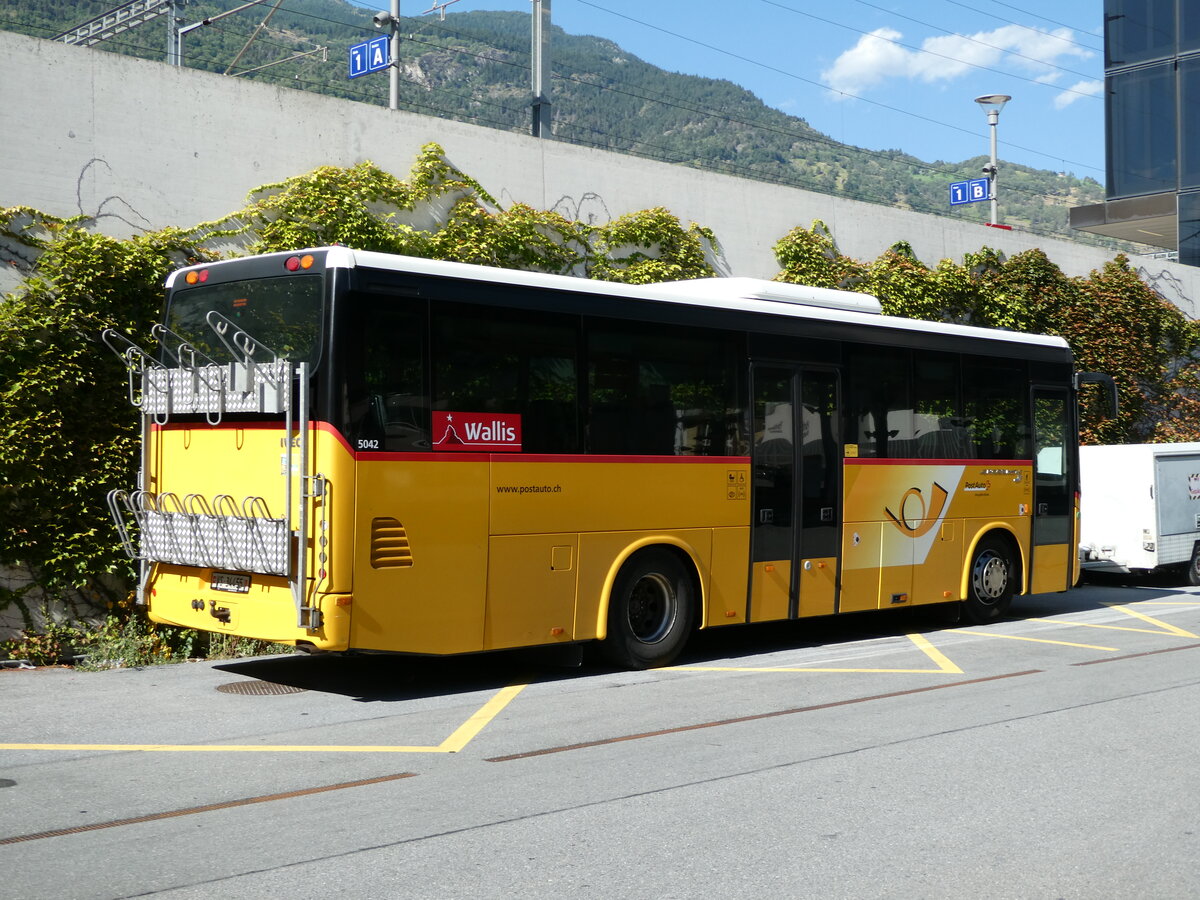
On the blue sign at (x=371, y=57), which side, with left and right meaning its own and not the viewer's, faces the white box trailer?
left

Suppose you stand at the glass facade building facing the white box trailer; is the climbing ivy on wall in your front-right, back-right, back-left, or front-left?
front-right

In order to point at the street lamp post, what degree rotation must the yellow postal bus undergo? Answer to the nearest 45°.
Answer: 0° — it already faces it

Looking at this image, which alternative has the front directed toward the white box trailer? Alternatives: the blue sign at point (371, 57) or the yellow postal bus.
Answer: the yellow postal bus

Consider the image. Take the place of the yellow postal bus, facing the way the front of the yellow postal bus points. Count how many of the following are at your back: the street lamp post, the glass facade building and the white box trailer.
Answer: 0

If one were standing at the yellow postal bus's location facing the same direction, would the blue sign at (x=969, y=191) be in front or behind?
in front

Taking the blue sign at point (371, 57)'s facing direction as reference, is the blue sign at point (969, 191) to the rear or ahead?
to the rear

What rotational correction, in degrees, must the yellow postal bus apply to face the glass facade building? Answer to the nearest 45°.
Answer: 0° — it already faces it

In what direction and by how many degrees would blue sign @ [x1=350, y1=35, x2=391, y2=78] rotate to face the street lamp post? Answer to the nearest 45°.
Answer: approximately 135° to its left

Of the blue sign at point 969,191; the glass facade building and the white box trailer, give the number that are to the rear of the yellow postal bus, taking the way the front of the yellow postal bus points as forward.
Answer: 0

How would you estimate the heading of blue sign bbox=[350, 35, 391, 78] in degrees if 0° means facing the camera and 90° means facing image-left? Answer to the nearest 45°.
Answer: approximately 45°

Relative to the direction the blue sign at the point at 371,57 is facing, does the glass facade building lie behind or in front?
behind

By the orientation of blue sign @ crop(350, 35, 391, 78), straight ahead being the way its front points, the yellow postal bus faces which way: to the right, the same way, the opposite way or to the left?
the opposite way

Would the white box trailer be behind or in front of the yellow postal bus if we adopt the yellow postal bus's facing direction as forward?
in front

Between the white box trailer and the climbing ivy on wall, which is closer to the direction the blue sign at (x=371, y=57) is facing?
the climbing ivy on wall

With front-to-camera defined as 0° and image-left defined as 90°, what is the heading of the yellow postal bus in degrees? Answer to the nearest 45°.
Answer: approximately 225°
